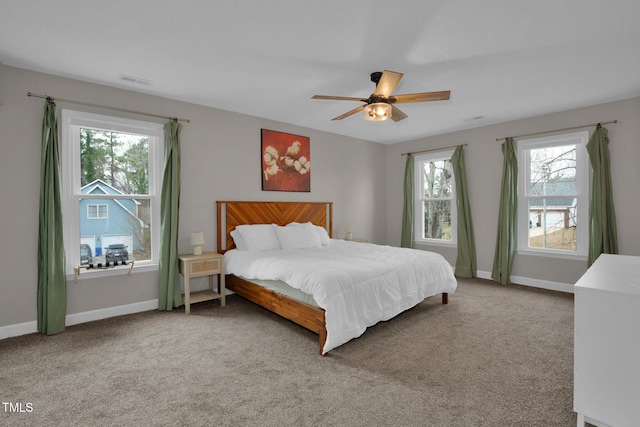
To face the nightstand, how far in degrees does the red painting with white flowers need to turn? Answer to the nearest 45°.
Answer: approximately 90° to its right

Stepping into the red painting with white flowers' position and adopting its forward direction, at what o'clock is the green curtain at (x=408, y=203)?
The green curtain is roughly at 10 o'clock from the red painting with white flowers.

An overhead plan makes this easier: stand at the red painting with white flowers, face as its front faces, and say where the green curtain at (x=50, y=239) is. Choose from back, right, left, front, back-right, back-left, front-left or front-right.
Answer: right

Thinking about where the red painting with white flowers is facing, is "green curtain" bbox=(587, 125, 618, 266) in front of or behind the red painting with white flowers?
in front

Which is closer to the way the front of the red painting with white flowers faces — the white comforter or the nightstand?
the white comforter

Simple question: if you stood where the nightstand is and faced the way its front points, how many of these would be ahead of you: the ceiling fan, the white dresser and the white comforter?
3

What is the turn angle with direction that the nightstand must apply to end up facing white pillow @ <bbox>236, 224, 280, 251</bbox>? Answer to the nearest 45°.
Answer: approximately 45° to its left

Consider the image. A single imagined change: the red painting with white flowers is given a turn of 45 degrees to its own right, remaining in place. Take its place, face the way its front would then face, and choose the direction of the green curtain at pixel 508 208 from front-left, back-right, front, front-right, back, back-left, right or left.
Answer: left

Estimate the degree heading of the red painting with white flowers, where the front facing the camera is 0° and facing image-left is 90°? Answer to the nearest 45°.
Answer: approximately 315°

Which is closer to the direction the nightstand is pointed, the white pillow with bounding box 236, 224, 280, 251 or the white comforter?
the white comforter

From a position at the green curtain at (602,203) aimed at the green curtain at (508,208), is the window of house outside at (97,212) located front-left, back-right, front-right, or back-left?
front-left

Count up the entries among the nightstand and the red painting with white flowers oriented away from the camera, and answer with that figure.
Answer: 0

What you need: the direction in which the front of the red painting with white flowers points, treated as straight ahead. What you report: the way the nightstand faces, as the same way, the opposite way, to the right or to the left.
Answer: the same way

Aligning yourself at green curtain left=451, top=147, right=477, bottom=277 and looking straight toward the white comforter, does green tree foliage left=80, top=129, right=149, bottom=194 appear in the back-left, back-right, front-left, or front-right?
front-right

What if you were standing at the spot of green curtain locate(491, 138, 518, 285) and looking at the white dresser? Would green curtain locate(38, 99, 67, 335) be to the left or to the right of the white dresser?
right

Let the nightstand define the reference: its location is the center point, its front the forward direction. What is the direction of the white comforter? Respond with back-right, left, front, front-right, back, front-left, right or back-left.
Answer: front

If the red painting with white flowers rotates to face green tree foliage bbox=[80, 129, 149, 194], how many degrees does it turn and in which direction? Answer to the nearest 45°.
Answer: approximately 90° to its right
